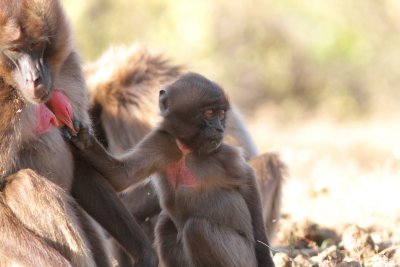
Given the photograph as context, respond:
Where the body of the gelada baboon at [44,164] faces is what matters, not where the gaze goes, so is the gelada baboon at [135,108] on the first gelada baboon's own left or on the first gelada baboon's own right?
on the first gelada baboon's own left

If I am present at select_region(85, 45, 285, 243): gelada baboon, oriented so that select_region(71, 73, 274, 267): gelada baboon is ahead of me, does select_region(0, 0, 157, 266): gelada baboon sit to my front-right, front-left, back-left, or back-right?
front-right

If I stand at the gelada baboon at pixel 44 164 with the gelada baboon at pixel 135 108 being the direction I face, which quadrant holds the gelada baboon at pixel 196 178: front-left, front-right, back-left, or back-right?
front-right

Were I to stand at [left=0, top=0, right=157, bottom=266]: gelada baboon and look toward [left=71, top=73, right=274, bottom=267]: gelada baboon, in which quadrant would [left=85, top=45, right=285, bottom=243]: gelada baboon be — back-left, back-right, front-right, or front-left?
front-left

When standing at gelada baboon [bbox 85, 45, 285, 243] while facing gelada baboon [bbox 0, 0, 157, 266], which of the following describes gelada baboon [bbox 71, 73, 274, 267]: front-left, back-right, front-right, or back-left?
front-left

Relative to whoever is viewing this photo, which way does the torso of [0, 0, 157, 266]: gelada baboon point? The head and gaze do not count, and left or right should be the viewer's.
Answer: facing the viewer and to the right of the viewer
